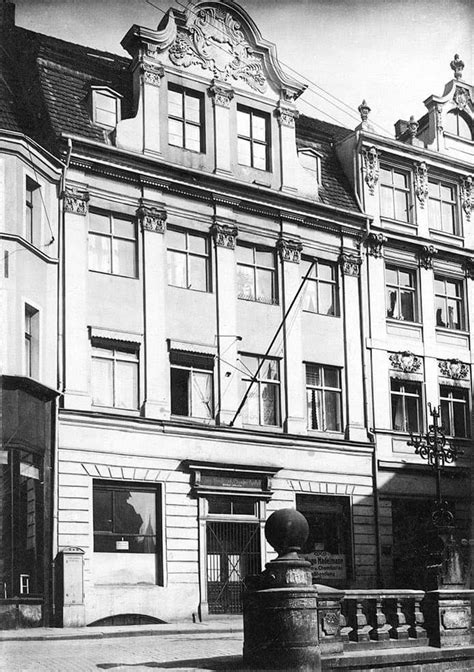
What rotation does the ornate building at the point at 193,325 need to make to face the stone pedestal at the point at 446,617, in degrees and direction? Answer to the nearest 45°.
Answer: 0° — it already faces it

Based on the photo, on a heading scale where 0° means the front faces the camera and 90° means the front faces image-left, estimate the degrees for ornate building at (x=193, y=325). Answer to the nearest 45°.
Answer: approximately 315°
